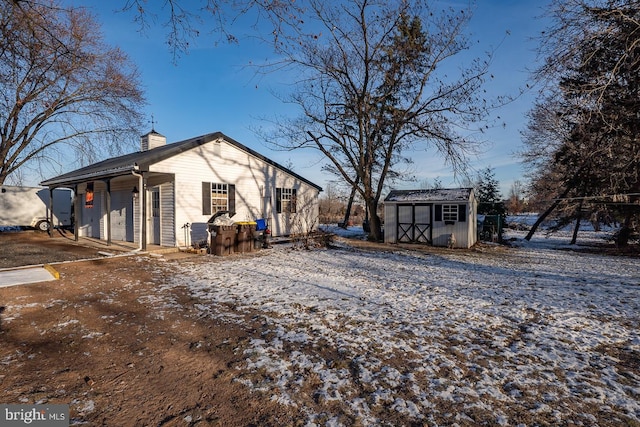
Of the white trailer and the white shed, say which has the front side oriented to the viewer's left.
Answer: the white trailer

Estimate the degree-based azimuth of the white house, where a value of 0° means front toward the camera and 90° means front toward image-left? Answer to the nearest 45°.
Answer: approximately 45°

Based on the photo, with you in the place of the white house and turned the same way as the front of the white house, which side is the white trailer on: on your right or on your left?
on your right

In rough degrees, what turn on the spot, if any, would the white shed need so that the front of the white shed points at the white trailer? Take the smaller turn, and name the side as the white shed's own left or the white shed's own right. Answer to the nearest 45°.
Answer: approximately 90° to the white shed's own right

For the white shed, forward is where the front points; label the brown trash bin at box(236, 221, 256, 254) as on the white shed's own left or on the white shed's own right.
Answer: on the white shed's own right

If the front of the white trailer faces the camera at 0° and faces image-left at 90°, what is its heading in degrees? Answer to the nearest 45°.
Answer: approximately 90°
